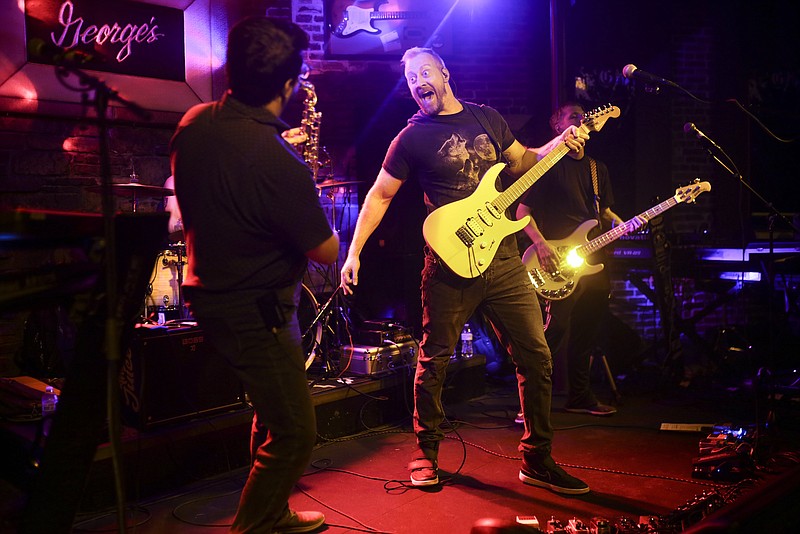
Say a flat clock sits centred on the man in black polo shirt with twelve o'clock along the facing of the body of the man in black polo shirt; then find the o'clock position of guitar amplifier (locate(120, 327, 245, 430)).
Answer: The guitar amplifier is roughly at 10 o'clock from the man in black polo shirt.

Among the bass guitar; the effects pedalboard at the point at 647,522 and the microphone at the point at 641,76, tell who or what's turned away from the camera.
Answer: the effects pedalboard

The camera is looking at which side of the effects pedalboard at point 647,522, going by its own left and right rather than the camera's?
back

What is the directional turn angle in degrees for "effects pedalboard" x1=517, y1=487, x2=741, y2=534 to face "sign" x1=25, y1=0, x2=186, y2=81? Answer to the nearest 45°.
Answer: approximately 90° to its left

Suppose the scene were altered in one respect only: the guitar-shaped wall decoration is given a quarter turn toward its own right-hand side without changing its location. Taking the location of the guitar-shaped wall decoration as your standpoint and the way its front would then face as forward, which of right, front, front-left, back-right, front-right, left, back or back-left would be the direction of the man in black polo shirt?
left

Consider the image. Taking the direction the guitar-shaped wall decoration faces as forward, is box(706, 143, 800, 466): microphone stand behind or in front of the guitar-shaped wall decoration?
in front

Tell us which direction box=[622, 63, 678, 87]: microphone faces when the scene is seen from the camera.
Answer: facing to the left of the viewer

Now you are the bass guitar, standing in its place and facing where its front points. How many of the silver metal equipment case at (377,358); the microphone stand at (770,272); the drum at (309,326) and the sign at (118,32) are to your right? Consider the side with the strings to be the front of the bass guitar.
3

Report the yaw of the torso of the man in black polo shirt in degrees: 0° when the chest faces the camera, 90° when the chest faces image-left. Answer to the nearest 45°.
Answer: approximately 225°

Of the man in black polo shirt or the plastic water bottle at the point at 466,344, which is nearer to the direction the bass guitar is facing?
the man in black polo shirt

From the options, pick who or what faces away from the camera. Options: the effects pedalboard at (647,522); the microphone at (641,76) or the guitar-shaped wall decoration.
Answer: the effects pedalboard

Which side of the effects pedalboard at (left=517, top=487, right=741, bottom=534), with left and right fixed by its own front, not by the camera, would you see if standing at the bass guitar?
front

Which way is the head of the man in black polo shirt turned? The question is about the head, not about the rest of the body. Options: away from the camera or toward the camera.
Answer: away from the camera

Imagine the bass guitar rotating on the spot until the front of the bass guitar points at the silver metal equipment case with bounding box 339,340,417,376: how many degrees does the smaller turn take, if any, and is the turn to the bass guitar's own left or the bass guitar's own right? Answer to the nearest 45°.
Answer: approximately 90° to the bass guitar's own right
